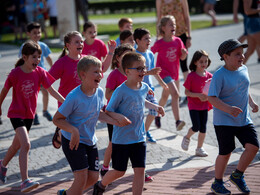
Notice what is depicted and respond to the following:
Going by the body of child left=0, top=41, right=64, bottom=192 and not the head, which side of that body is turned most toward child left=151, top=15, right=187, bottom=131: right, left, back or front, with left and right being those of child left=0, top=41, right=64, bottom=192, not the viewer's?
left

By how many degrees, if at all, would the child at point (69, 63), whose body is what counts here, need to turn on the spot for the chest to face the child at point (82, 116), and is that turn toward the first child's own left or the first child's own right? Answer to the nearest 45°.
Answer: approximately 45° to the first child's own right

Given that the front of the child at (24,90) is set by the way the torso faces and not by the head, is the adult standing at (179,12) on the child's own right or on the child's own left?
on the child's own left

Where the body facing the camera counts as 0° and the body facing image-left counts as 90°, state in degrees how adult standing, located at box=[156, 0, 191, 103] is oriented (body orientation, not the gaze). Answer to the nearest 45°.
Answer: approximately 0°

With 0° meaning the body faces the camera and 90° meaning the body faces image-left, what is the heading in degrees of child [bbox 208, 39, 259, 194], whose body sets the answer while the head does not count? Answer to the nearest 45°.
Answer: approximately 315°

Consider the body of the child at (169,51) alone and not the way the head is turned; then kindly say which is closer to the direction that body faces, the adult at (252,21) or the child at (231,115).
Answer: the child

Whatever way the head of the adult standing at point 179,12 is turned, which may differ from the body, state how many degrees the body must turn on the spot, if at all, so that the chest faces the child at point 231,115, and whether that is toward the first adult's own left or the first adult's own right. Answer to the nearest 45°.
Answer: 0° — they already face them

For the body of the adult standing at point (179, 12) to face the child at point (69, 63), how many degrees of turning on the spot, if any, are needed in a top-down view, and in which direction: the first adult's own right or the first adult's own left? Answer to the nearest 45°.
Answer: approximately 45° to the first adult's own right

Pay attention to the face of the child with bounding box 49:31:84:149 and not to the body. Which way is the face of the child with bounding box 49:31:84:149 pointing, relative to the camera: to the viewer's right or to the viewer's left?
to the viewer's right

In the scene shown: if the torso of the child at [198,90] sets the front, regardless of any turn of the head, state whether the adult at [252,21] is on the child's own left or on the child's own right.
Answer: on the child's own left
